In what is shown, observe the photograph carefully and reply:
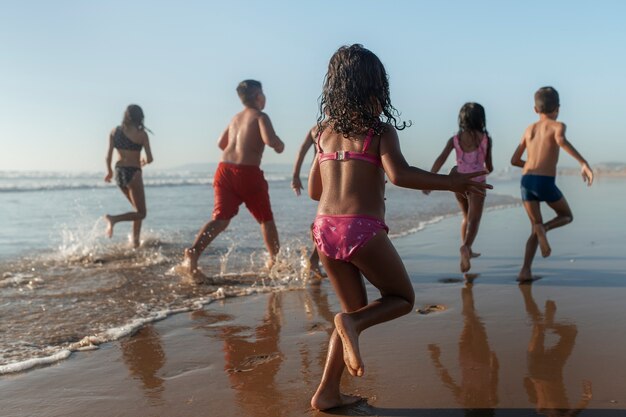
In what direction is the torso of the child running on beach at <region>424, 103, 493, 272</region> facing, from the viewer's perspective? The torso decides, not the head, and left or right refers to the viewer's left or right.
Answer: facing away from the viewer

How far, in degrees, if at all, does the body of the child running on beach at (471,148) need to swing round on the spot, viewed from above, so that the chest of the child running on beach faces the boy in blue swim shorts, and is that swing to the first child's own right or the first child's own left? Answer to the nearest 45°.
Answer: approximately 90° to the first child's own right

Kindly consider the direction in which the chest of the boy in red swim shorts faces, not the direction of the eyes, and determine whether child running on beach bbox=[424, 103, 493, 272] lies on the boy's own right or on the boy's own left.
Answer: on the boy's own right

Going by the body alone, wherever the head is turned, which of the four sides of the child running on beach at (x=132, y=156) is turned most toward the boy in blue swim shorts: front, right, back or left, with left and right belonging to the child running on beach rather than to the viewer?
right

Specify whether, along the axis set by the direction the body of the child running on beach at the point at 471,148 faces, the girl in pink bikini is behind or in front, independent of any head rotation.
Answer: behind

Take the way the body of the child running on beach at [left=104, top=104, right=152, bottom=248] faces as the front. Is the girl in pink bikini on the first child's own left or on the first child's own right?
on the first child's own right

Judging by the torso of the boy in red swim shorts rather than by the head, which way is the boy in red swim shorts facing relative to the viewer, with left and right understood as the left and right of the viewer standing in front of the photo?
facing away from the viewer and to the right of the viewer

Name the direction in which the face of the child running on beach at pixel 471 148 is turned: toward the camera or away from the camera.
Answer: away from the camera

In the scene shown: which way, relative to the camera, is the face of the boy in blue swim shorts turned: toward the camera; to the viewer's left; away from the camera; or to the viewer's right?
away from the camera

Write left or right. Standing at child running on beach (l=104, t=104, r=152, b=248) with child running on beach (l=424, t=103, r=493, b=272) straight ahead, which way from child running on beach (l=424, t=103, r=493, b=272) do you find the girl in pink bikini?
right

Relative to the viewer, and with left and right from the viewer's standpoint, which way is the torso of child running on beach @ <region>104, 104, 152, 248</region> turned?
facing away from the viewer and to the right of the viewer
